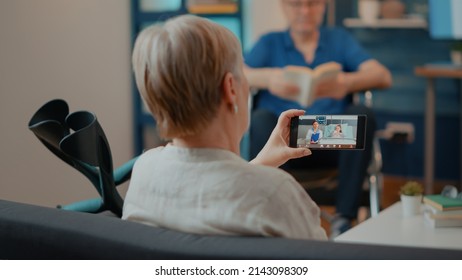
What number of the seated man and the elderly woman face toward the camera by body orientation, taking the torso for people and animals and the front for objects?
1

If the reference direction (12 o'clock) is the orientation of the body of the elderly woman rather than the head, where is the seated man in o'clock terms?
The seated man is roughly at 11 o'clock from the elderly woman.

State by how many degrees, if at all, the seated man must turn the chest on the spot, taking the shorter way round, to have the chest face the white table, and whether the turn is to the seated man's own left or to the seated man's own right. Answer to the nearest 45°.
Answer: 0° — they already face it

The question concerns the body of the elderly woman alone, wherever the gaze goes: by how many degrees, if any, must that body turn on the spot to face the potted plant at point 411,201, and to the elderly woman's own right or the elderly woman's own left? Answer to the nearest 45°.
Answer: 0° — they already face it

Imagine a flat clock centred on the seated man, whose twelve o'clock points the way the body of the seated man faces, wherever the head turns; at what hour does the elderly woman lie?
The elderly woman is roughly at 12 o'clock from the seated man.

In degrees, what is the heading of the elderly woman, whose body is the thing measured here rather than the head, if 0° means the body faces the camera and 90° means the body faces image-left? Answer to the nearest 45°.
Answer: approximately 225°

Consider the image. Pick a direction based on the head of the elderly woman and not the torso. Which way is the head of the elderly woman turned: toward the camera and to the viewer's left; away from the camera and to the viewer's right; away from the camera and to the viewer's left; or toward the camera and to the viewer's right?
away from the camera and to the viewer's right

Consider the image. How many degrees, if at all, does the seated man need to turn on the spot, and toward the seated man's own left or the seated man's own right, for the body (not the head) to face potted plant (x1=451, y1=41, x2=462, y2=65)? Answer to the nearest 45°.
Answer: approximately 135° to the seated man's own left
